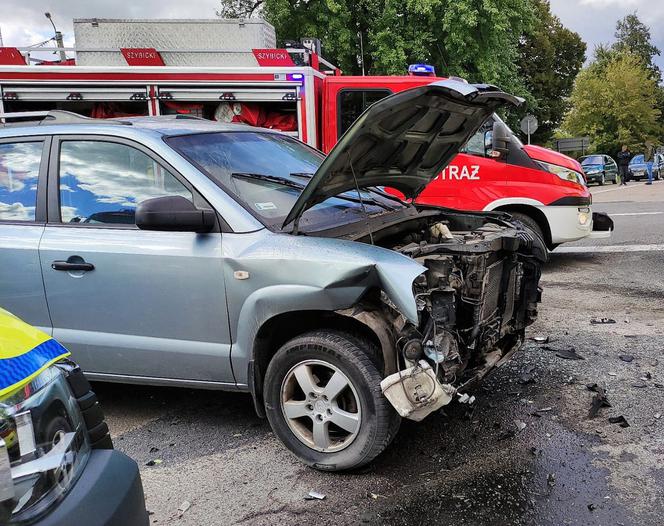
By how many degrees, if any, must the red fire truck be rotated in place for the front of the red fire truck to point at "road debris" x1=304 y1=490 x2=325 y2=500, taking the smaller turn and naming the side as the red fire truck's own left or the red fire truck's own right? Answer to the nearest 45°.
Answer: approximately 90° to the red fire truck's own right

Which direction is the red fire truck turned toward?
to the viewer's right

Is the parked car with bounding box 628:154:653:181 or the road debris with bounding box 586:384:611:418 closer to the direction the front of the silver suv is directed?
the road debris

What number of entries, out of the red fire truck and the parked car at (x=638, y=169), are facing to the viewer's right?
1

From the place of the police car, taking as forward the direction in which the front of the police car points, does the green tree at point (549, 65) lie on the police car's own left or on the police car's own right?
on the police car's own left

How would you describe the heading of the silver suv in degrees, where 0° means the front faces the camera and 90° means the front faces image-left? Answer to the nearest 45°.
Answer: approximately 315°

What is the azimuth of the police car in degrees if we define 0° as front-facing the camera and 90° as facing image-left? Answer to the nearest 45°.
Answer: approximately 315°

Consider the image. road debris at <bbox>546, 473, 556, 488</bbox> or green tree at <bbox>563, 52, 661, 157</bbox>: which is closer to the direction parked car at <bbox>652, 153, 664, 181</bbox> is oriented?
the road debris

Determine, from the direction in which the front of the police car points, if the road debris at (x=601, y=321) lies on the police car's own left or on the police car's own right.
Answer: on the police car's own left
